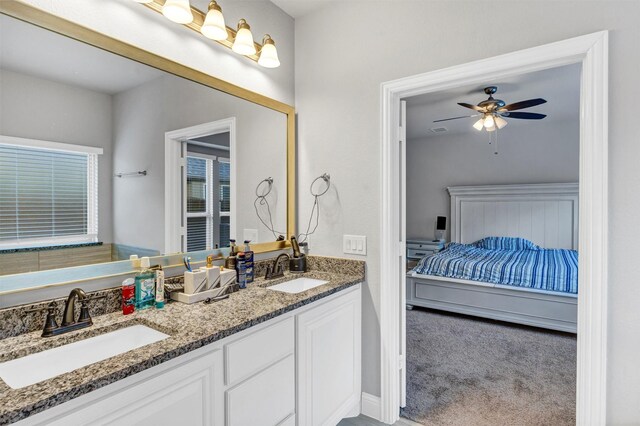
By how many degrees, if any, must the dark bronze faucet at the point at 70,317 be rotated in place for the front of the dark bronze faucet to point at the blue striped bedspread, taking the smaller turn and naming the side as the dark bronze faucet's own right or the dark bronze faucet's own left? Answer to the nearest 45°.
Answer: approximately 45° to the dark bronze faucet's own left

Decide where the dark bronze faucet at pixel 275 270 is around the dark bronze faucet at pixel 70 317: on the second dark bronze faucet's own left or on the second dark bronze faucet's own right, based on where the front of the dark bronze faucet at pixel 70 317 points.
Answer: on the second dark bronze faucet's own left

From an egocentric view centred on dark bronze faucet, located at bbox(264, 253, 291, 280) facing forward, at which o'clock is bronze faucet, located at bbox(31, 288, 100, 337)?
bronze faucet, located at bbox(31, 288, 100, 337) is roughly at 3 o'clock from dark bronze faucet, located at bbox(264, 253, 291, 280).

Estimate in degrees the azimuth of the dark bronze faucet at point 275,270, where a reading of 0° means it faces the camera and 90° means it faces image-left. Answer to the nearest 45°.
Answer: approximately 315°

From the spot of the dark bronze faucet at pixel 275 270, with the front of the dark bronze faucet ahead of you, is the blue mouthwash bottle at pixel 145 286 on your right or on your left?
on your right

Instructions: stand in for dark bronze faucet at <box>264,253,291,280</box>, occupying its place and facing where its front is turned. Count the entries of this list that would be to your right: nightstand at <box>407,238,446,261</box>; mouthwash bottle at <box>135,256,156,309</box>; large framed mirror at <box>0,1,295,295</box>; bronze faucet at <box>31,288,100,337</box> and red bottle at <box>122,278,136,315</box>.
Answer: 4

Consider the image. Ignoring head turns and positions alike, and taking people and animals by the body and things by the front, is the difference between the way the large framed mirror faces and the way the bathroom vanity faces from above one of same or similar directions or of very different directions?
same or similar directions

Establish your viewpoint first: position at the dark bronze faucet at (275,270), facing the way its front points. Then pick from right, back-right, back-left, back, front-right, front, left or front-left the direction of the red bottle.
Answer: right

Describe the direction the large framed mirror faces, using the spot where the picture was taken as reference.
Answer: facing the viewer and to the right of the viewer
